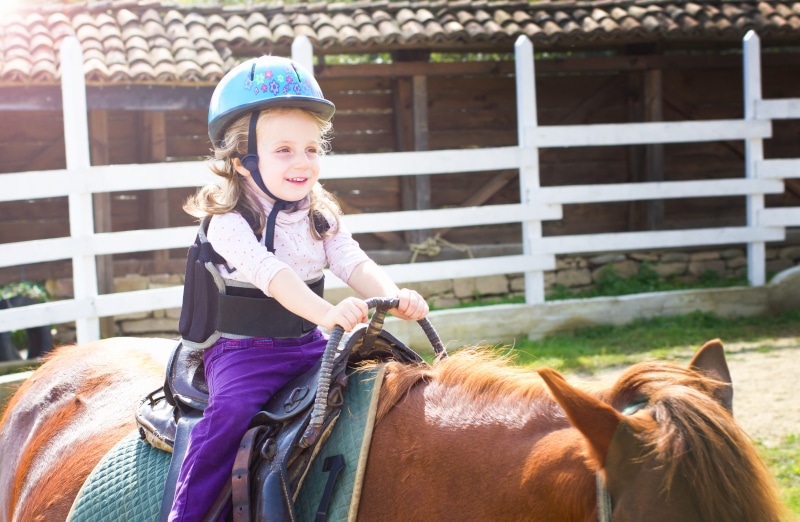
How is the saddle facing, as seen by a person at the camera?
facing the viewer and to the right of the viewer

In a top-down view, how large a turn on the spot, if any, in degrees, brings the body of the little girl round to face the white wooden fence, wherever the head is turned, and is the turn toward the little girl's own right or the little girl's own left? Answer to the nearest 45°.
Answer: approximately 135° to the little girl's own left

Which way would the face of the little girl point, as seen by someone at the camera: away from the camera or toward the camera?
toward the camera

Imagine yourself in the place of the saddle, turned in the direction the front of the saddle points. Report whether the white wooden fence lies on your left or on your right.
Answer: on your left

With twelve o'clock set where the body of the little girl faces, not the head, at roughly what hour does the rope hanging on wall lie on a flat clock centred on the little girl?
The rope hanging on wall is roughly at 8 o'clock from the little girl.
